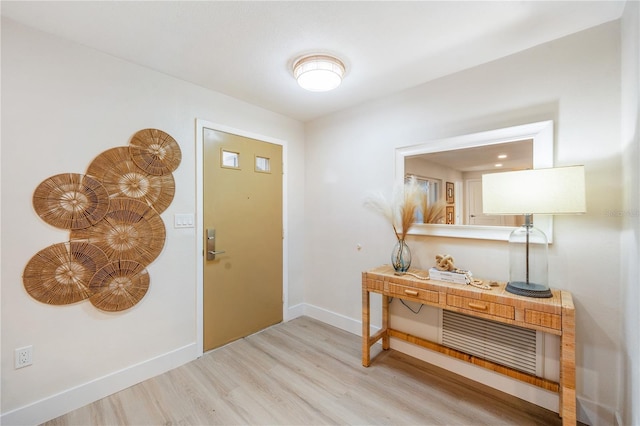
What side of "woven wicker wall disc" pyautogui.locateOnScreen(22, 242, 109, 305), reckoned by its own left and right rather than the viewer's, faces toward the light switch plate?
left
